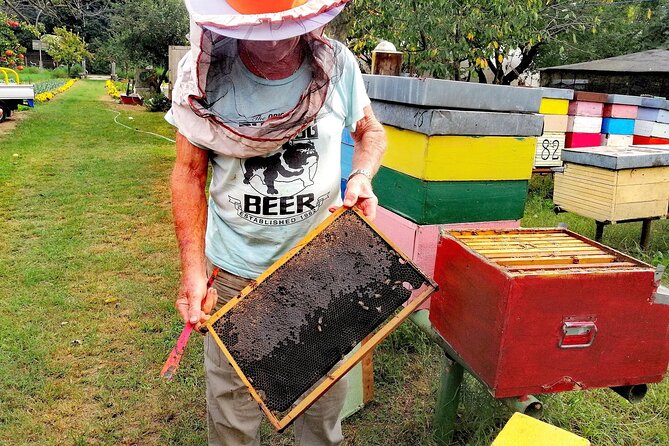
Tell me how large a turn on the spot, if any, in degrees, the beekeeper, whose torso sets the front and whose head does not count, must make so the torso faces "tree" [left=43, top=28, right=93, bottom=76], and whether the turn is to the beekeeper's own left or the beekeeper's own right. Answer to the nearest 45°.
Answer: approximately 180°

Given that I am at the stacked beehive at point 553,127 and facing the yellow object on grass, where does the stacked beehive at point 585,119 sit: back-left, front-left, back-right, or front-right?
back-left

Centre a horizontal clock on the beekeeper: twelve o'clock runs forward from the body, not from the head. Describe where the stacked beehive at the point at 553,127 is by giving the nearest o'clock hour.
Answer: The stacked beehive is roughly at 7 o'clock from the beekeeper.

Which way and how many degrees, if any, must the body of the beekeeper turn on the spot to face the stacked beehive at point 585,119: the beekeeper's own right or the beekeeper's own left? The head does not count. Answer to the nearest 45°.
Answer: approximately 135° to the beekeeper's own left

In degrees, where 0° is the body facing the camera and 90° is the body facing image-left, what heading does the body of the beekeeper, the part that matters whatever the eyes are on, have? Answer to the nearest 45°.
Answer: approximately 0°

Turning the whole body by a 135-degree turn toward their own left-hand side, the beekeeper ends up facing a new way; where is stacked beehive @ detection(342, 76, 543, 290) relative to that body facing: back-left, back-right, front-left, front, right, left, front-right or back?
front

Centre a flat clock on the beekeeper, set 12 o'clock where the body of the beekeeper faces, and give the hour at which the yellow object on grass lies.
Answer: The yellow object on grass is roughly at 11 o'clock from the beekeeper.

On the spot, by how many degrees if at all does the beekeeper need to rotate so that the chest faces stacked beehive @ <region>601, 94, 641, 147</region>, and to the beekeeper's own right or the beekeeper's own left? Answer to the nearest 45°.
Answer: approximately 135° to the beekeeper's own left

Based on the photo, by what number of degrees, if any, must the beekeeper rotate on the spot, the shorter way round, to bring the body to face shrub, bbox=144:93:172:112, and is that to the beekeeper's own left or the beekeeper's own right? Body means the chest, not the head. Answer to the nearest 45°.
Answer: approximately 180°

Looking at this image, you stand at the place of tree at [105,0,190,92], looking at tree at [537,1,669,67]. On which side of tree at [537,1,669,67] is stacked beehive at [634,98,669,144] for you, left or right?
right
